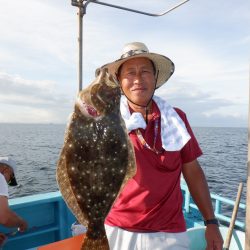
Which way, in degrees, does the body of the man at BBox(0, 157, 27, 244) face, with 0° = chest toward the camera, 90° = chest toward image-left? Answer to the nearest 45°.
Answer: approximately 270°
